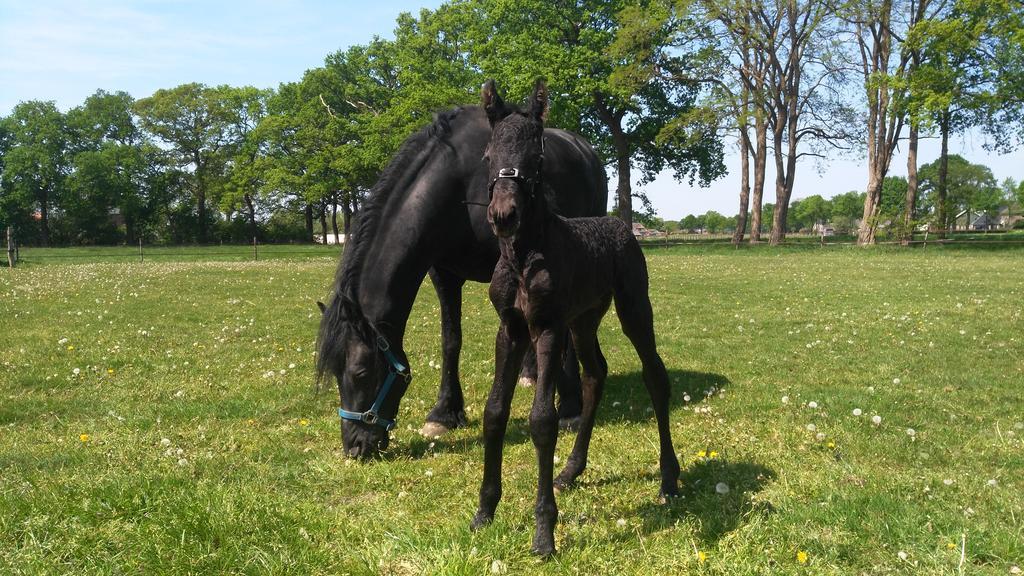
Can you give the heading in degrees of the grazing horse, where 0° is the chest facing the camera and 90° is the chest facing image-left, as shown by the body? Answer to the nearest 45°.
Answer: approximately 45°

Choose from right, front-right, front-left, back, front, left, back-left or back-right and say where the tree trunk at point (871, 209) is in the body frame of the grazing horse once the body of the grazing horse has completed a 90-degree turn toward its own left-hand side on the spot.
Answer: left

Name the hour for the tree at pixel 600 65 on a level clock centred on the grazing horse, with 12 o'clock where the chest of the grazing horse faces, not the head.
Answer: The tree is roughly at 5 o'clock from the grazing horse.

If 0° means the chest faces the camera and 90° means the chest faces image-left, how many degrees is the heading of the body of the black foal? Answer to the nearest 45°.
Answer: approximately 45°

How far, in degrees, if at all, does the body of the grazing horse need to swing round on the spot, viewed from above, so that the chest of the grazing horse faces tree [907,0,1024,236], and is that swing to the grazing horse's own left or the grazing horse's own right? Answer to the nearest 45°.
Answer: approximately 180°

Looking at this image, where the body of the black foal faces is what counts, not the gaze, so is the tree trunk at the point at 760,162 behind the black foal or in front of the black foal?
behind

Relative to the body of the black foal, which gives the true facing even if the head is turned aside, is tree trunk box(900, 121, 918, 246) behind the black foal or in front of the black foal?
behind

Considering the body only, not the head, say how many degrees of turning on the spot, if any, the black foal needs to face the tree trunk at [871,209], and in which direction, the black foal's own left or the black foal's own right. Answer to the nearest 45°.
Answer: approximately 180°

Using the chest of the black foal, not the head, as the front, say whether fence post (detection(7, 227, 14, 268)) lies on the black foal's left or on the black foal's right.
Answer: on the black foal's right

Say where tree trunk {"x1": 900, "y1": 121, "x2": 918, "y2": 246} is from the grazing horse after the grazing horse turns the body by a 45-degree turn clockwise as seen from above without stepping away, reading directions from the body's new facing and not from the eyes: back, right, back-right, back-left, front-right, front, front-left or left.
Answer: back-right
